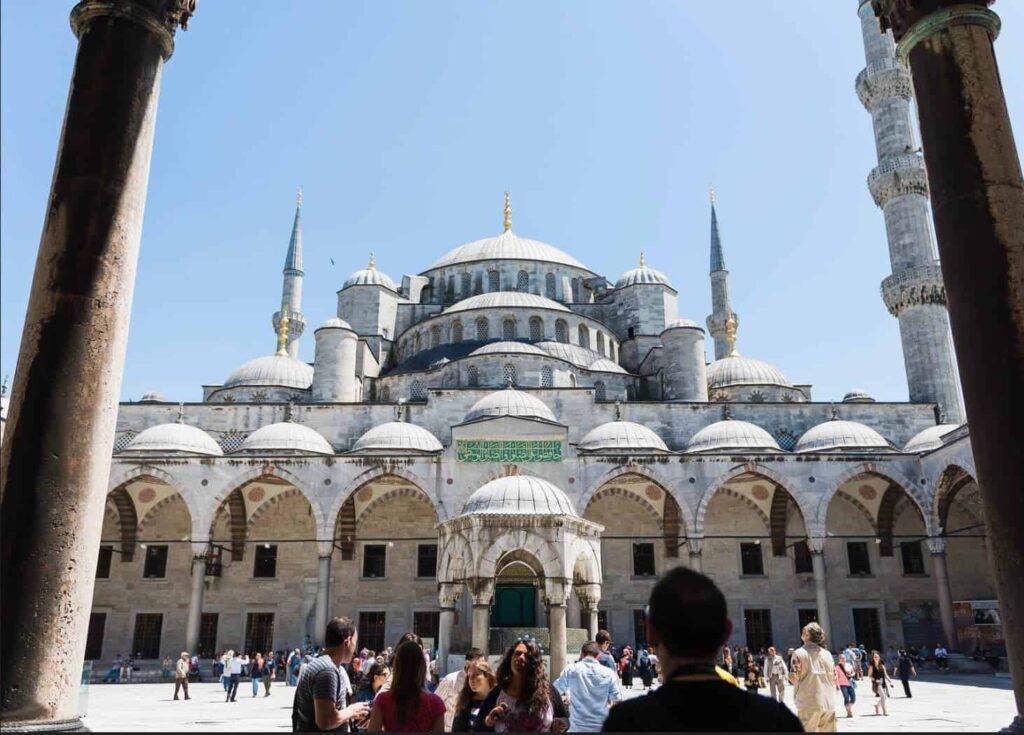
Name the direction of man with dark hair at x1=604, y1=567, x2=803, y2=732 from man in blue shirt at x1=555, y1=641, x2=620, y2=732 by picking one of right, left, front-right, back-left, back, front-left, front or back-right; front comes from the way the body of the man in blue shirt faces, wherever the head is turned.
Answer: back

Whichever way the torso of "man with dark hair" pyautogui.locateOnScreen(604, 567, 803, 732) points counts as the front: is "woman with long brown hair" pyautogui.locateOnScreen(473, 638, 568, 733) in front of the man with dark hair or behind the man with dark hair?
in front

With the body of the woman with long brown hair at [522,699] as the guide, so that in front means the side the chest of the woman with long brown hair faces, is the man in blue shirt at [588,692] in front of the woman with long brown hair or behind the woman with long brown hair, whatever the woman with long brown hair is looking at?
behind

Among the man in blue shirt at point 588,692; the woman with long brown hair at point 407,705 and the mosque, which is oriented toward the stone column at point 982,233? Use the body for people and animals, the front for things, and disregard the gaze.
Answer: the mosque

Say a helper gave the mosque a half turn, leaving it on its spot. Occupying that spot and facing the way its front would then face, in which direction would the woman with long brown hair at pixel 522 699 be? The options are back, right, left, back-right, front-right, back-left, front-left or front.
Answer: back

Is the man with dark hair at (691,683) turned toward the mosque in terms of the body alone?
yes

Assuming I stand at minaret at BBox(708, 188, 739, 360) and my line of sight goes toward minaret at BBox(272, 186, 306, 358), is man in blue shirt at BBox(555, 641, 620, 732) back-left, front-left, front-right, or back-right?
front-left

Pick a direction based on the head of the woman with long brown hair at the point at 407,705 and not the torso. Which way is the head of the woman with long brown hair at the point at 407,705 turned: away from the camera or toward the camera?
away from the camera

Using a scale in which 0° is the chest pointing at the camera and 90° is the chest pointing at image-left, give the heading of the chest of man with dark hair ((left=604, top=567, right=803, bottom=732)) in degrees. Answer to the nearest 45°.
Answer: approximately 180°

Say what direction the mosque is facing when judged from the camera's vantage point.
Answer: facing the viewer

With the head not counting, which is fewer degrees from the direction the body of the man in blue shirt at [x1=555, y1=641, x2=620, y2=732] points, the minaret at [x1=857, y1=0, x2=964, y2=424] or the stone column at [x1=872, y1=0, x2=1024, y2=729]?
the minaret

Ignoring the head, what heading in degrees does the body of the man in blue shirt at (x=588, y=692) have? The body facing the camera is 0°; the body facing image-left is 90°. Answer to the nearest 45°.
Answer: approximately 180°

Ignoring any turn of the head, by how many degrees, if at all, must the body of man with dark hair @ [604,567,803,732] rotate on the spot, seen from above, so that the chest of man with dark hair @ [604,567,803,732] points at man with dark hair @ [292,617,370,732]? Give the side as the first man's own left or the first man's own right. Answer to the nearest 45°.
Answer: approximately 45° to the first man's own left

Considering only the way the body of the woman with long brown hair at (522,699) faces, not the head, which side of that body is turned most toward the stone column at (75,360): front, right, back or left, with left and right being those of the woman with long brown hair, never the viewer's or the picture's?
right

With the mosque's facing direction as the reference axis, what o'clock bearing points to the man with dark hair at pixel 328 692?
The man with dark hair is roughly at 12 o'clock from the mosque.

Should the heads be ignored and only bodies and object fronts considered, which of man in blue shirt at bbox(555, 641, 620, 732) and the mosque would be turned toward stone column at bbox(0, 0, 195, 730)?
the mosque

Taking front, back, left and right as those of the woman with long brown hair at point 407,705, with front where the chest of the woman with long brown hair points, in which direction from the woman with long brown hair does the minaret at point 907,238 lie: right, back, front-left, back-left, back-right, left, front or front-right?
front-right

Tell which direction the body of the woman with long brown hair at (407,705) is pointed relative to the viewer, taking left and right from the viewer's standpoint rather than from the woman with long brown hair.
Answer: facing away from the viewer

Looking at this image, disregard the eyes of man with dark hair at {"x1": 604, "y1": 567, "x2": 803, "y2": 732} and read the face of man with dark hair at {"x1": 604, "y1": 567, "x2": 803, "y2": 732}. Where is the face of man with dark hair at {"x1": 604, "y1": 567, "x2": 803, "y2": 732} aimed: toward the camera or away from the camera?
away from the camera
